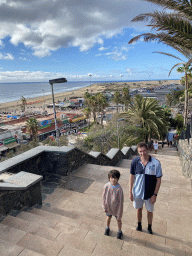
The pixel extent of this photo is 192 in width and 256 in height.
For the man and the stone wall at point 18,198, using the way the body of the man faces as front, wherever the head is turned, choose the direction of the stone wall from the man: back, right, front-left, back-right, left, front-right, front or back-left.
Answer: right

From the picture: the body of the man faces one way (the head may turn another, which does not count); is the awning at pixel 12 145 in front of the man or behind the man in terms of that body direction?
behind

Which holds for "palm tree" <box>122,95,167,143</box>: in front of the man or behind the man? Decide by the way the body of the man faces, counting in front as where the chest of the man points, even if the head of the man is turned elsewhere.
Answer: behind

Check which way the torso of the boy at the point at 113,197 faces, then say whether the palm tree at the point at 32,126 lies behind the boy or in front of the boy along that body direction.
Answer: behind

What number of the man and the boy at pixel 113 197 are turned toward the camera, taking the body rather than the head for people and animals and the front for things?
2

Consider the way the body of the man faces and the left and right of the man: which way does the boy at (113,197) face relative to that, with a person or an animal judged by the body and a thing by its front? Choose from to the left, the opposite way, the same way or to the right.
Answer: the same way

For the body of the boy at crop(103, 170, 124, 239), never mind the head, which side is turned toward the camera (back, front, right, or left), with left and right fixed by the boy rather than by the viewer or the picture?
front

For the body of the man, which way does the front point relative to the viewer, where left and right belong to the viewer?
facing the viewer

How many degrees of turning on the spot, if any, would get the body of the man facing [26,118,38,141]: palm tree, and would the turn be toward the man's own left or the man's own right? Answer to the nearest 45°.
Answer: approximately 135° to the man's own right
